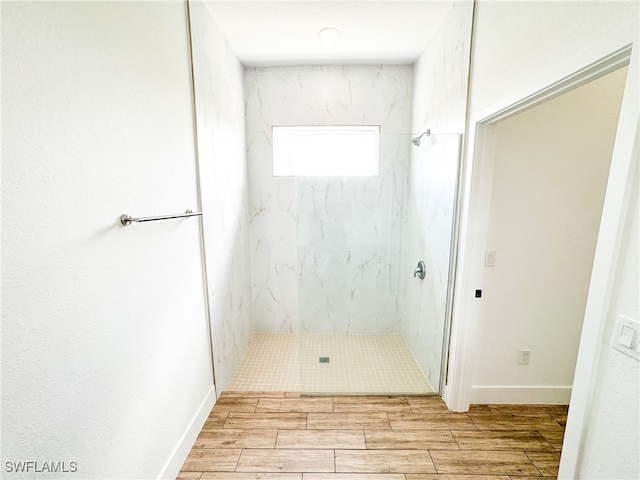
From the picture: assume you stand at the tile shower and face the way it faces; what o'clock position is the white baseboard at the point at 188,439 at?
The white baseboard is roughly at 1 o'clock from the tile shower.

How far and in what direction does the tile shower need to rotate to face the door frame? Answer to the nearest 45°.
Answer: approximately 45° to its left

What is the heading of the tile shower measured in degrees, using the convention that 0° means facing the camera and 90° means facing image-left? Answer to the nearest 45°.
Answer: approximately 0°
